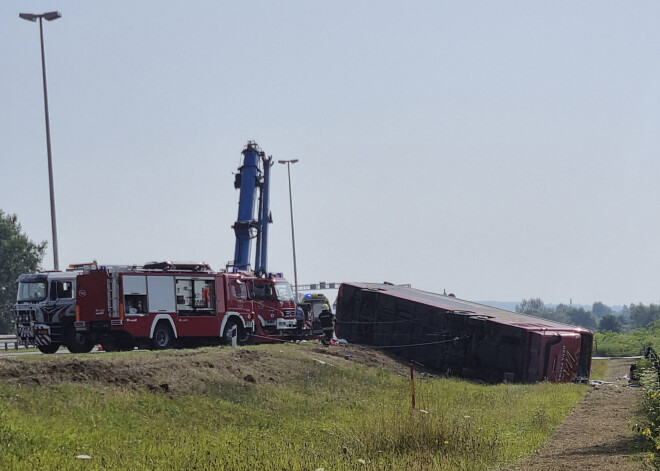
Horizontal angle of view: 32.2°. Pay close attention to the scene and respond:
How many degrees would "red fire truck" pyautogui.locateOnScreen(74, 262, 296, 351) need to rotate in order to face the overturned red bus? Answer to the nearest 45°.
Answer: approximately 45° to its right

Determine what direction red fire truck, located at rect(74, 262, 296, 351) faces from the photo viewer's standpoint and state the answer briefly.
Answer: facing away from the viewer and to the right of the viewer

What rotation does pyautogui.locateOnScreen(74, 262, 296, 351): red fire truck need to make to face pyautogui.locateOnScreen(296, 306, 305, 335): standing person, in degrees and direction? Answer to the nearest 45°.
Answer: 0° — it already faces them

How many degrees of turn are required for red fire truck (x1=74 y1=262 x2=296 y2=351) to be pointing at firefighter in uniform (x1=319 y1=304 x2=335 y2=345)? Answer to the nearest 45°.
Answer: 0° — it already faces them
